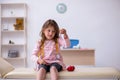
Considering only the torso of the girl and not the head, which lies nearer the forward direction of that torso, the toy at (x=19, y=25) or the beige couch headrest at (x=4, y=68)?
the beige couch headrest

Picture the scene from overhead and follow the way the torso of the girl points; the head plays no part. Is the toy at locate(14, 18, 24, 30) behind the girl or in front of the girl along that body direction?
behind

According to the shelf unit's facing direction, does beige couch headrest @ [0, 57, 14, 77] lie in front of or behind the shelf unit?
in front

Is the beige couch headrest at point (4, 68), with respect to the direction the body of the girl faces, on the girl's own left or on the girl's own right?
on the girl's own right

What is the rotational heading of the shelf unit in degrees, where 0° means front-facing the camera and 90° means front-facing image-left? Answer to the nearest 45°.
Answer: approximately 0°
